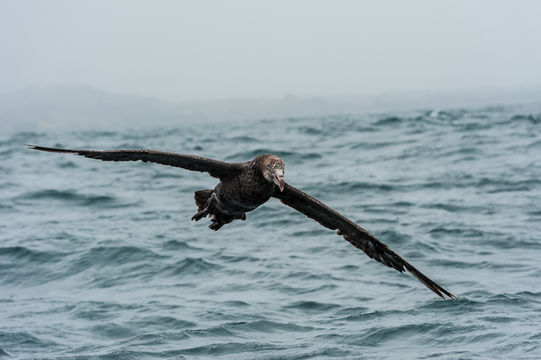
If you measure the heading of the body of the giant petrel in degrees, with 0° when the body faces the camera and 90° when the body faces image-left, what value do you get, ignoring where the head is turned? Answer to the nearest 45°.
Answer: approximately 315°
